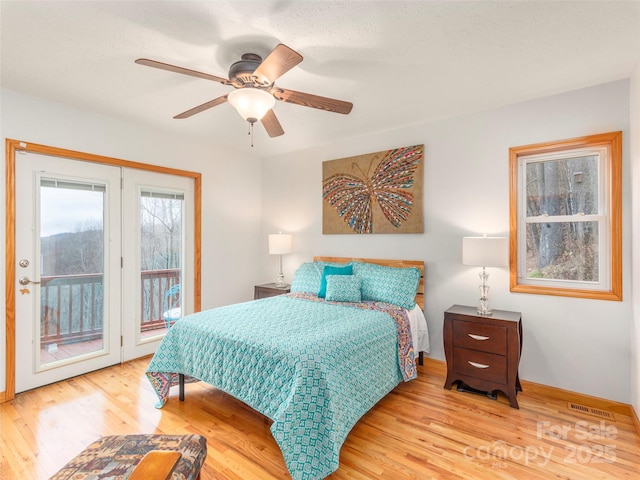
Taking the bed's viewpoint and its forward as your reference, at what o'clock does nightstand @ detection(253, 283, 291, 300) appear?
The nightstand is roughly at 4 o'clock from the bed.

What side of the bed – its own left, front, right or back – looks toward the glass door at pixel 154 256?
right

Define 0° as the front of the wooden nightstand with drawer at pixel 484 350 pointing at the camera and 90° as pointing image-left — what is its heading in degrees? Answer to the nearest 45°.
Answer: approximately 0°

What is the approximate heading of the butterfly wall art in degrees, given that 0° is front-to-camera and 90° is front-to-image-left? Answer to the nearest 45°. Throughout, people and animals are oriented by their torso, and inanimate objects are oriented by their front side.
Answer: approximately 45°

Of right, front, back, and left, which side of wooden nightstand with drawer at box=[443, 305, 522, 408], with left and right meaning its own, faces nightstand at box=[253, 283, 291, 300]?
right

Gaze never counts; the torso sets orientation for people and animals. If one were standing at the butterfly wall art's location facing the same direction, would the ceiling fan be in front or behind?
in front

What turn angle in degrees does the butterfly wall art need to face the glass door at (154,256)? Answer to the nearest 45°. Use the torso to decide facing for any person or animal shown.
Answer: approximately 45° to its right

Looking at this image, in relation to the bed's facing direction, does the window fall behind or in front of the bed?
behind

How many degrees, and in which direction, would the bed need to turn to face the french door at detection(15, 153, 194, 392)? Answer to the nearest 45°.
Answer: approximately 90° to its right

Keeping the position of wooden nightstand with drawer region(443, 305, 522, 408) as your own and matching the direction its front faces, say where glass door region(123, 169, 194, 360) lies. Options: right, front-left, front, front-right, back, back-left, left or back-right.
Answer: right
